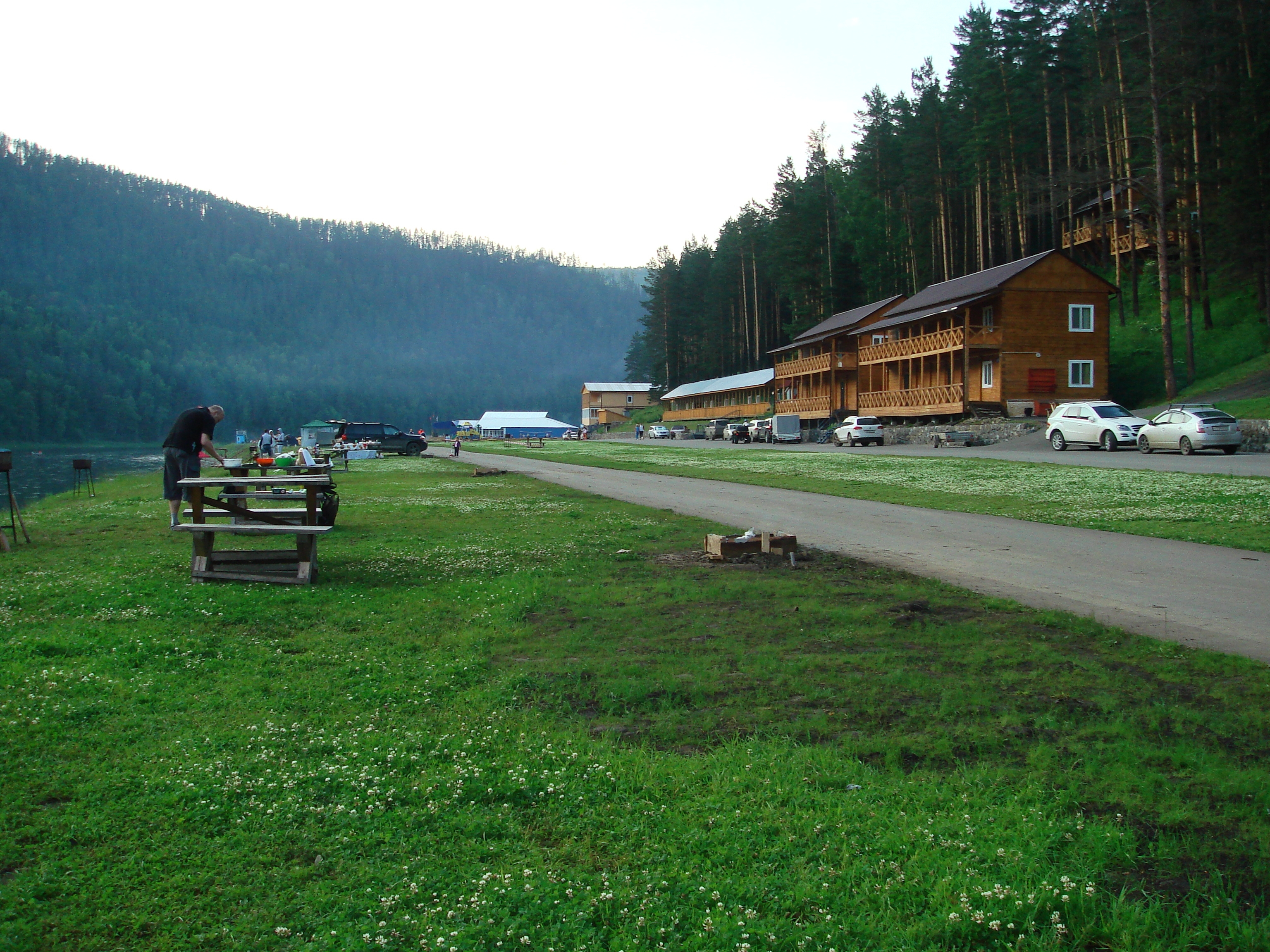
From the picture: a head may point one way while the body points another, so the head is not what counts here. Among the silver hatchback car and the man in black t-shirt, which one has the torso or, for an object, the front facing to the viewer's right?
the man in black t-shirt

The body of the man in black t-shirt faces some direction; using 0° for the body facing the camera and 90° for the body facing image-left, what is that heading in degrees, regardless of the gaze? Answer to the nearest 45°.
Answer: approximately 270°

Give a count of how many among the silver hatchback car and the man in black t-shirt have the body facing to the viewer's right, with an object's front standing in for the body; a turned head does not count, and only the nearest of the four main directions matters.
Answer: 1
